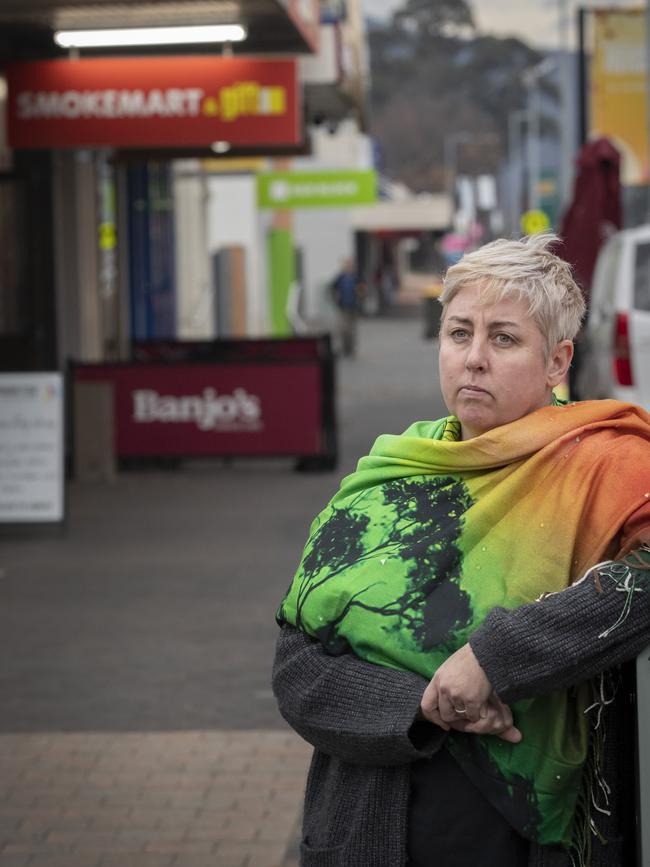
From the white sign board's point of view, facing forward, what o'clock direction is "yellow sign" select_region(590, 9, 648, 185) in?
The yellow sign is roughly at 7 o'clock from the white sign board.

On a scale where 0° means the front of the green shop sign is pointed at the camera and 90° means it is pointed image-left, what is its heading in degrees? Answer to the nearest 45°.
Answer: approximately 0°

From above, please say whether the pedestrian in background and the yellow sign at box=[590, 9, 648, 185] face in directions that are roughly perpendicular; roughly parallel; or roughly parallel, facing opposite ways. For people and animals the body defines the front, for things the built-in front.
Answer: roughly parallel

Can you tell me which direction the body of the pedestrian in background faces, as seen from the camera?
toward the camera

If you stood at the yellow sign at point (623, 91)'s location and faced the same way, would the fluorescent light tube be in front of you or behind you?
in front

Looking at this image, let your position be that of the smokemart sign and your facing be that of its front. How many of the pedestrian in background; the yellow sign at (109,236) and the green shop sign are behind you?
3

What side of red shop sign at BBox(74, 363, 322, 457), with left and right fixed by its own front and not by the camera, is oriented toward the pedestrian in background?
back

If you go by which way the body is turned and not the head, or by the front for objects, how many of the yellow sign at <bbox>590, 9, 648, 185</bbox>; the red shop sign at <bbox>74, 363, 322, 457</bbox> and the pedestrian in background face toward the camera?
3

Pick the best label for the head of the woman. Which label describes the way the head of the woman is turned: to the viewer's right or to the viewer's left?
to the viewer's left

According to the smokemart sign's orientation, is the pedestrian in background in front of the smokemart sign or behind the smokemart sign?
behind

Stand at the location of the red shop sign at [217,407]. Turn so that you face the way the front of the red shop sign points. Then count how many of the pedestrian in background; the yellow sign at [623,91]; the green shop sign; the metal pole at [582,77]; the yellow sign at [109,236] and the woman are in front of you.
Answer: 1

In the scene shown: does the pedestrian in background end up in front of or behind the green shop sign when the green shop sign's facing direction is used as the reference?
behind

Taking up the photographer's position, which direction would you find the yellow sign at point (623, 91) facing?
facing the viewer

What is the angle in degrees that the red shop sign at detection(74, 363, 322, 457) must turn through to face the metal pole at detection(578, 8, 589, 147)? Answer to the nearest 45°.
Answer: approximately 135° to its left
